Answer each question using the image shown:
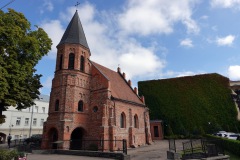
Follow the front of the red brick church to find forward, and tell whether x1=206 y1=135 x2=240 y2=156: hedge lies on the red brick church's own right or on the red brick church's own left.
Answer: on the red brick church's own left

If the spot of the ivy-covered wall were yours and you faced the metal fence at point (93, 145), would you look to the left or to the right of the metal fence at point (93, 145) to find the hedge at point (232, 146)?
left

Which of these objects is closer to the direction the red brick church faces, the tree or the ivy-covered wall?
the tree

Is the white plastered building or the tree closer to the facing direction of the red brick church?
the tree

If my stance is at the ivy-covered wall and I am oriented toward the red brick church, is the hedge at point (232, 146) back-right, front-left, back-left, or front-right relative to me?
front-left

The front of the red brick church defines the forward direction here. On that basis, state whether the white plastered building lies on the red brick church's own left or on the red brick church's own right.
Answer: on the red brick church's own right

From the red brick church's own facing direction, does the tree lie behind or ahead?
ahead

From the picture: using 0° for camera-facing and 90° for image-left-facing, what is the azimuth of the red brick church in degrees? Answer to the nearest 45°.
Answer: approximately 45°

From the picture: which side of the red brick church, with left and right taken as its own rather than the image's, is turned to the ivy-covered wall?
back
